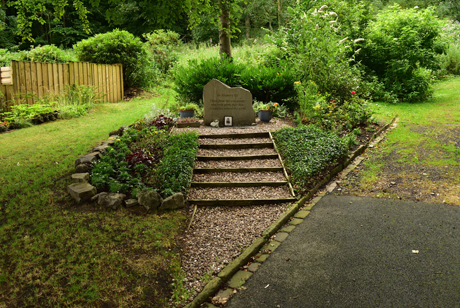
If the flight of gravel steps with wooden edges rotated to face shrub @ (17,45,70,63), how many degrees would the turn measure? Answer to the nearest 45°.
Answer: approximately 135° to its right

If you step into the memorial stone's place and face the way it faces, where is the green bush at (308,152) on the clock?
The green bush is roughly at 11 o'clock from the memorial stone.

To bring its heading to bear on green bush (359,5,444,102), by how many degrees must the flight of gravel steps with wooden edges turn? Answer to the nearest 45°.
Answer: approximately 135° to its left

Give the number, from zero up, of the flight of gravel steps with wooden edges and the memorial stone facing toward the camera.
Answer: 2

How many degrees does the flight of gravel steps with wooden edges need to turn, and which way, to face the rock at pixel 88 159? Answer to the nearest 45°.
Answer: approximately 90° to its right

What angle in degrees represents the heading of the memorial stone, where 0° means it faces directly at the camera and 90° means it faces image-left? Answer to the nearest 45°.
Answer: approximately 0°

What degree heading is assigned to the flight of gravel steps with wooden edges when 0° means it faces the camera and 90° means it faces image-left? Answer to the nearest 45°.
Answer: approximately 0°

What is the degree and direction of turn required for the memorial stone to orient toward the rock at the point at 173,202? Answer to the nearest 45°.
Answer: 0° — it already faces it
